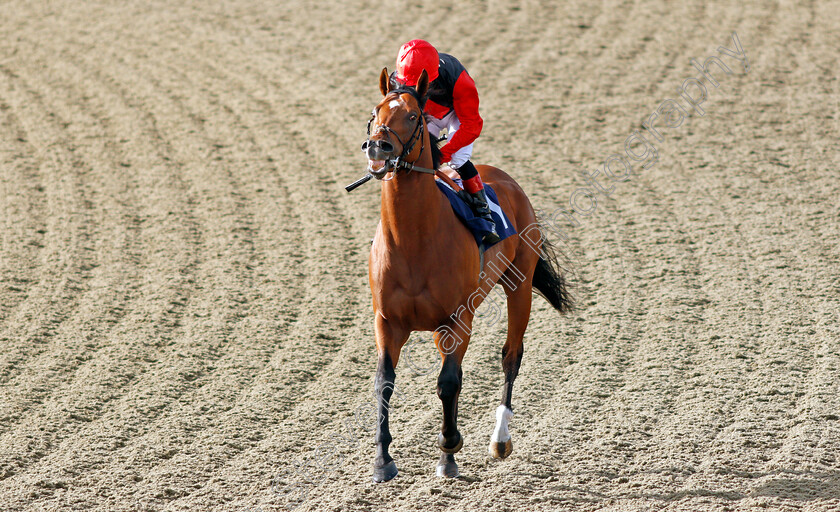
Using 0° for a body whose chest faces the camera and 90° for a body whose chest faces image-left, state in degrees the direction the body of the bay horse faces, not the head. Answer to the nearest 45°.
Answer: approximately 45°
